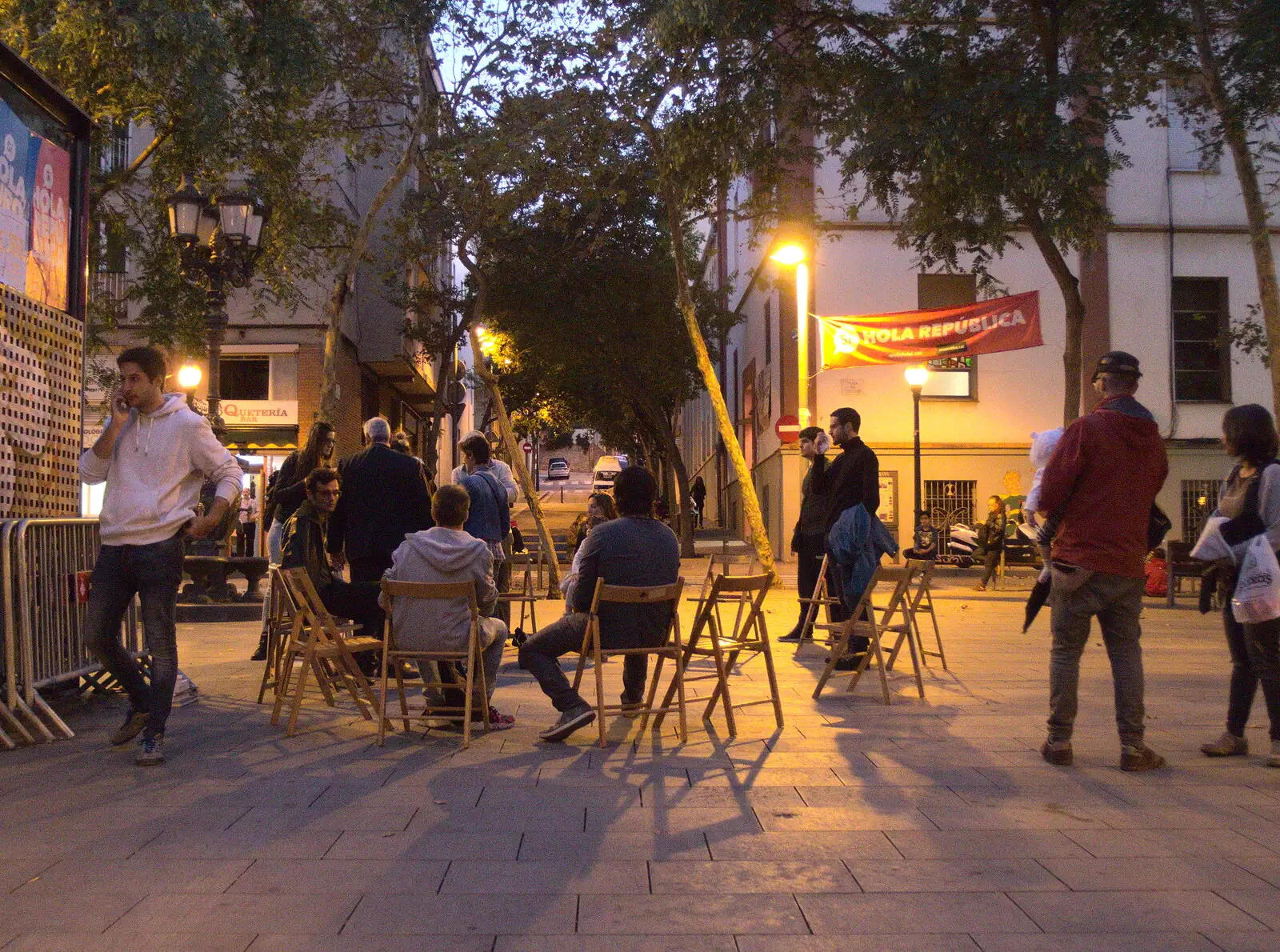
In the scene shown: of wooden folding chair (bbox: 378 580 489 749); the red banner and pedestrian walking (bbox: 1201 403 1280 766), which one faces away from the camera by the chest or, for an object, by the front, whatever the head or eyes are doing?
the wooden folding chair

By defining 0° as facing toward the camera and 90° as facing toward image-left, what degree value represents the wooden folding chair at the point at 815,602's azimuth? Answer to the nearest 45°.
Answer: approximately 90°

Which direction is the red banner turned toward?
toward the camera

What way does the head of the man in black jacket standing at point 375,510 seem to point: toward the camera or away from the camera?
away from the camera

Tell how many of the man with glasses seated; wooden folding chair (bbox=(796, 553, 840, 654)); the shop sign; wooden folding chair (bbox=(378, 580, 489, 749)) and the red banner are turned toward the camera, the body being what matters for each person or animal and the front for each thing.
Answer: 2

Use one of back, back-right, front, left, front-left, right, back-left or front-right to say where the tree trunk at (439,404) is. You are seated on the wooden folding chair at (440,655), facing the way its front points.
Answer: front

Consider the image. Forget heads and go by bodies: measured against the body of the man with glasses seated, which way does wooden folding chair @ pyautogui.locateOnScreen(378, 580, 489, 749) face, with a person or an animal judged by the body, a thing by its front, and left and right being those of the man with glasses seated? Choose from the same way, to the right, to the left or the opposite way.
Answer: to the left

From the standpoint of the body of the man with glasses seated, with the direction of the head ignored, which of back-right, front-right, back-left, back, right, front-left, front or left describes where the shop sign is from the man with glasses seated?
left

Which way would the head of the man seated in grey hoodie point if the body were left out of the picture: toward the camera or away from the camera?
away from the camera

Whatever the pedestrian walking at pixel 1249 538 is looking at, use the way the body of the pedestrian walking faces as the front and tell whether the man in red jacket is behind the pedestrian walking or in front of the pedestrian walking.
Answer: in front

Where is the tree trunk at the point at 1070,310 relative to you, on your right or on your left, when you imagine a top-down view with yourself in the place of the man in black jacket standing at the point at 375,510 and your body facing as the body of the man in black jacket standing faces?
on your right

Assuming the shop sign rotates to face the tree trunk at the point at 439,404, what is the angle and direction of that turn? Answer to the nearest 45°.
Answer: approximately 90° to its left

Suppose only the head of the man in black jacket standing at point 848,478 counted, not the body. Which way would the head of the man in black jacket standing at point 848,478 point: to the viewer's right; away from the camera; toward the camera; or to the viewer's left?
to the viewer's left

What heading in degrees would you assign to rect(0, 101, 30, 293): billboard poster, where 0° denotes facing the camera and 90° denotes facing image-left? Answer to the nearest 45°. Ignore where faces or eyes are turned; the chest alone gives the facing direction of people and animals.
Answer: approximately 315°

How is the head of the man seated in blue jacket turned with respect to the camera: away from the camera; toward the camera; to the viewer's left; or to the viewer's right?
away from the camera

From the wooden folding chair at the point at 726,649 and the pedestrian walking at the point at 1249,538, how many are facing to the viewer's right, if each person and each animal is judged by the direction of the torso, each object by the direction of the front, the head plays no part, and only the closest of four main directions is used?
0

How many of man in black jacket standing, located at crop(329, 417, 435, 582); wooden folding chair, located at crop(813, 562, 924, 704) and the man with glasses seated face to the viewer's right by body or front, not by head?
1

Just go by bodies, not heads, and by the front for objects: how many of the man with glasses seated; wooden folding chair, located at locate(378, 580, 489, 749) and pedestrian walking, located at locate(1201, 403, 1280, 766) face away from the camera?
1

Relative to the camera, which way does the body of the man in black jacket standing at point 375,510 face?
away from the camera

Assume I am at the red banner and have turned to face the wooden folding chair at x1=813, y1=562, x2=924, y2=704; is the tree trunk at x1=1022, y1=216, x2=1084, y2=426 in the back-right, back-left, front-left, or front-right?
front-left

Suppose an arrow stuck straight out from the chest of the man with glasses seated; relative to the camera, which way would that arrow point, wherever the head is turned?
to the viewer's right
